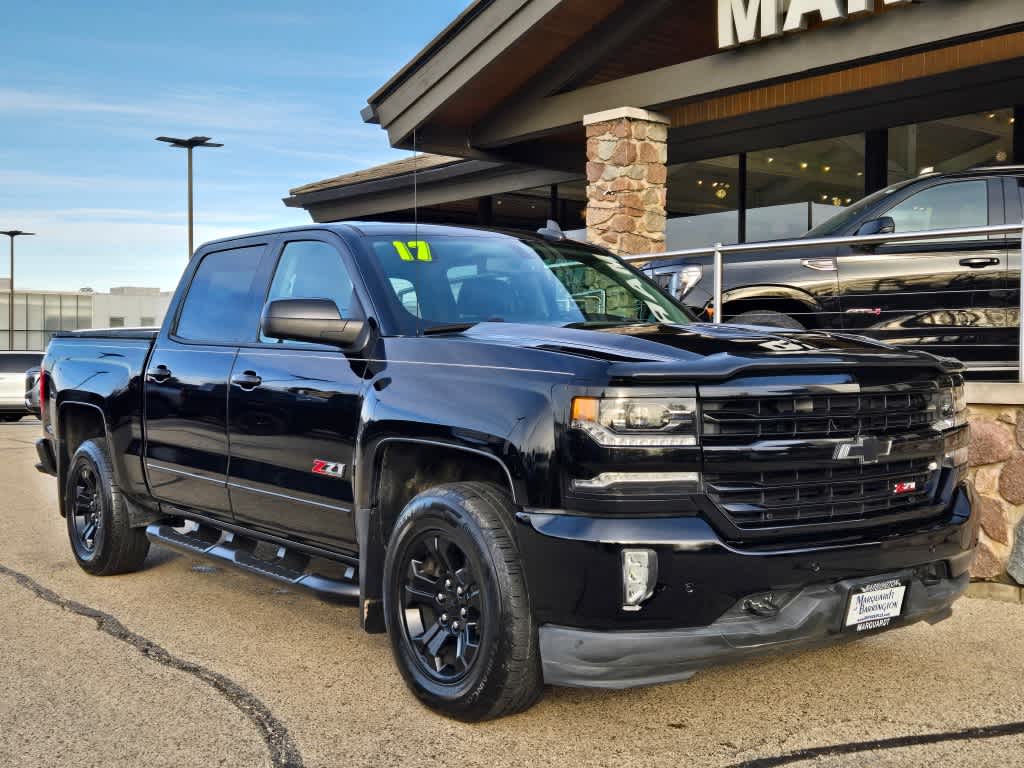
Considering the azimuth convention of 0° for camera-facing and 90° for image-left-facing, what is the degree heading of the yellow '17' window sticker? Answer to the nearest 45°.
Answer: approximately 315°

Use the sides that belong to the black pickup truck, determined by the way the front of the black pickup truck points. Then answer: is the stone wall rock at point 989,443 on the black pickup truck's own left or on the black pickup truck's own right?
on the black pickup truck's own left

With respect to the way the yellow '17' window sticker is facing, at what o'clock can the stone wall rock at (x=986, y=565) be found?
The stone wall rock is roughly at 10 o'clock from the yellow '17' window sticker.

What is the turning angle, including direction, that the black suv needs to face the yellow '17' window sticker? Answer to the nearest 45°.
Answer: approximately 45° to its left

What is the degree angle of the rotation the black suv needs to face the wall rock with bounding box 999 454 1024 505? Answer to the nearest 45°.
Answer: approximately 90° to its left

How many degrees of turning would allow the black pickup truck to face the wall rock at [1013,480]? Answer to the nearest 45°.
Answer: approximately 90° to its left

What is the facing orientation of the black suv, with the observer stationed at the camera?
facing to the left of the viewer

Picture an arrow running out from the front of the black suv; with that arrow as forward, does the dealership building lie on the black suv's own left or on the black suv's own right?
on the black suv's own right

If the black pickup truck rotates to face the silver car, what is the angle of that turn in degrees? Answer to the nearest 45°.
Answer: approximately 180°

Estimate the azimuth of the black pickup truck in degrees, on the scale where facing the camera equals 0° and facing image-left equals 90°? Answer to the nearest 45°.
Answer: approximately 315°

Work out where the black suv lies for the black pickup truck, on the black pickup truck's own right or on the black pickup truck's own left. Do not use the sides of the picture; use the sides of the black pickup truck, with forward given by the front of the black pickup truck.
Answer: on the black pickup truck's own left

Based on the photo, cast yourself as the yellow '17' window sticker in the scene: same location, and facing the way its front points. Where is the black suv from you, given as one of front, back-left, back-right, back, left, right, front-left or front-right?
left
